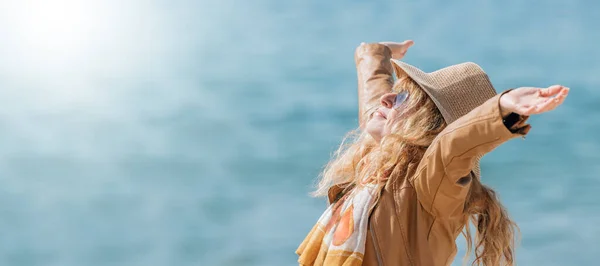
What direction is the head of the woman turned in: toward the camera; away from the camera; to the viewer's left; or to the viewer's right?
to the viewer's left

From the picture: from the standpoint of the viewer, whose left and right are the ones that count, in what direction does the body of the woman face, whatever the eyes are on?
facing the viewer and to the left of the viewer
